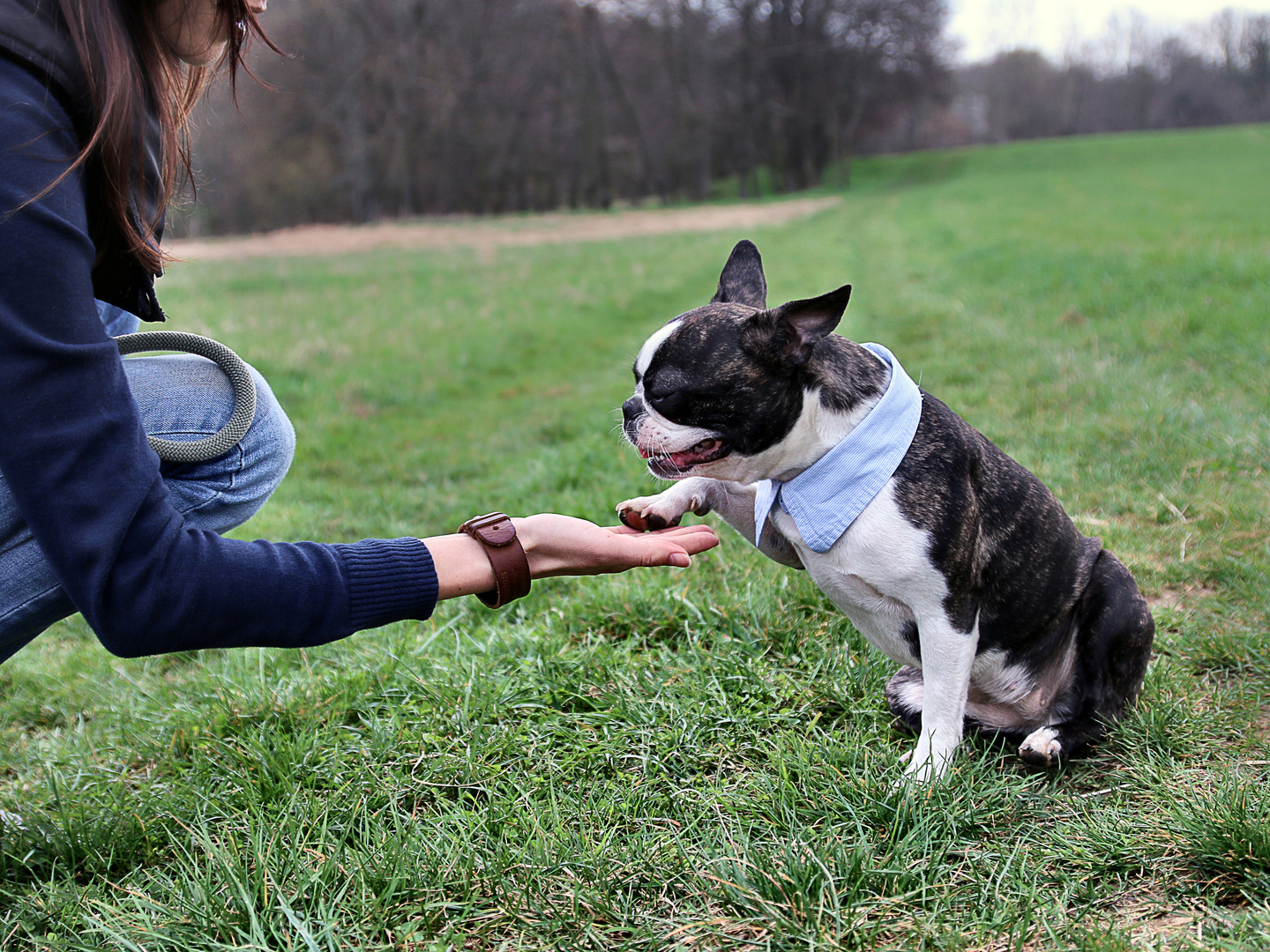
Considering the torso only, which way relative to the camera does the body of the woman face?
to the viewer's right

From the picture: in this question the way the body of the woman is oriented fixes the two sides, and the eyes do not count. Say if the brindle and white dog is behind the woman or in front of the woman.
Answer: in front

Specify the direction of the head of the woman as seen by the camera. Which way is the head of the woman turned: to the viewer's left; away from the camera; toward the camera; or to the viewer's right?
to the viewer's right
